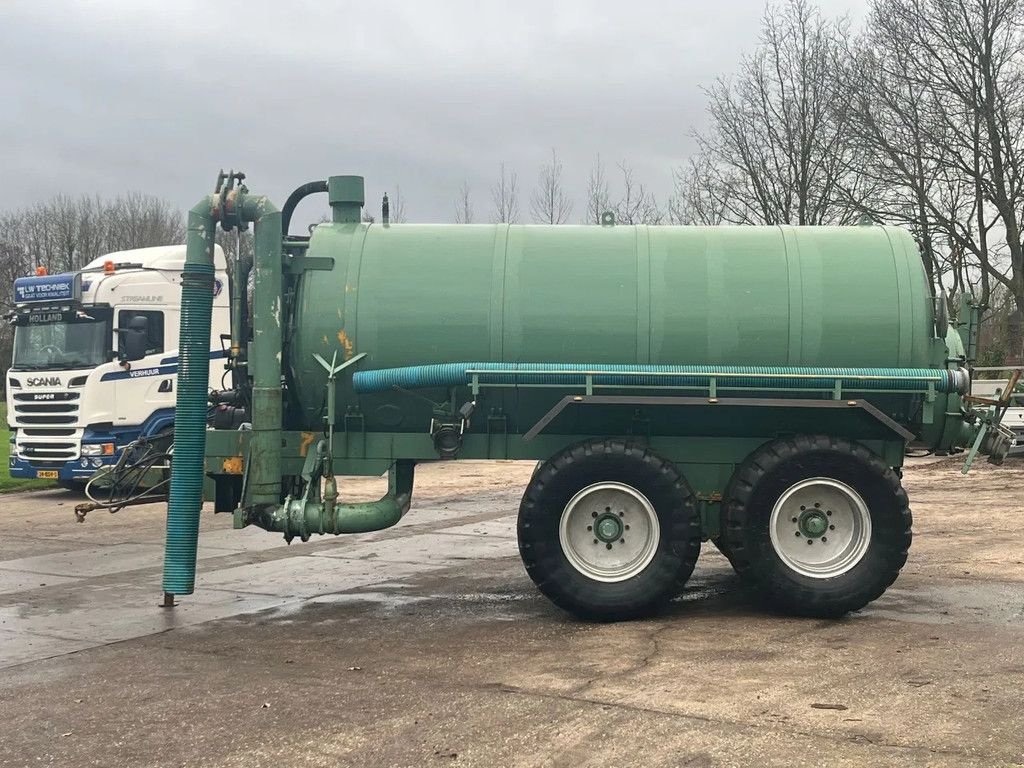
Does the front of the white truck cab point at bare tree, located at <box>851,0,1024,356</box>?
no

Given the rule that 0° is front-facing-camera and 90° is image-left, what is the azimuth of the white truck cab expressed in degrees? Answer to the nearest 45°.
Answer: approximately 45°

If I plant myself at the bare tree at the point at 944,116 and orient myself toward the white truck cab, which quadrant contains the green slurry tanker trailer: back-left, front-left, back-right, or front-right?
front-left

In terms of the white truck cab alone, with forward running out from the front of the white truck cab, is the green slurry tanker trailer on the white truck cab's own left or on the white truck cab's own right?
on the white truck cab's own left

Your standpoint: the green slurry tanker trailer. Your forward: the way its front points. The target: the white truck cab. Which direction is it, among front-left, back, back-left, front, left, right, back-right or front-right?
front-right

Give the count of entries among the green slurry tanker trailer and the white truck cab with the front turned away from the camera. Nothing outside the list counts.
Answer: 0

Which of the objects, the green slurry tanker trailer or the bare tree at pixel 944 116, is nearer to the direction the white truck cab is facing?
the green slurry tanker trailer

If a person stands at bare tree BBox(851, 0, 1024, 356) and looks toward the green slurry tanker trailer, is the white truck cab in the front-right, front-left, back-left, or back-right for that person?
front-right

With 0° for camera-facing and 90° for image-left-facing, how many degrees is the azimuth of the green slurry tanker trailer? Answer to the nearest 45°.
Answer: approximately 90°

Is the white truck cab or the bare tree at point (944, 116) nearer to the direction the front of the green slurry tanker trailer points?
the white truck cab

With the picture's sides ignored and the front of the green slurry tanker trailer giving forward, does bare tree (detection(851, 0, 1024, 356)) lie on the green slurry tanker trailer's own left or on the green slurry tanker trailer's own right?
on the green slurry tanker trailer's own right

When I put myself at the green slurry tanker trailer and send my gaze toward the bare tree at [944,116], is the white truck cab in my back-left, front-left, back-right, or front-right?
front-left
